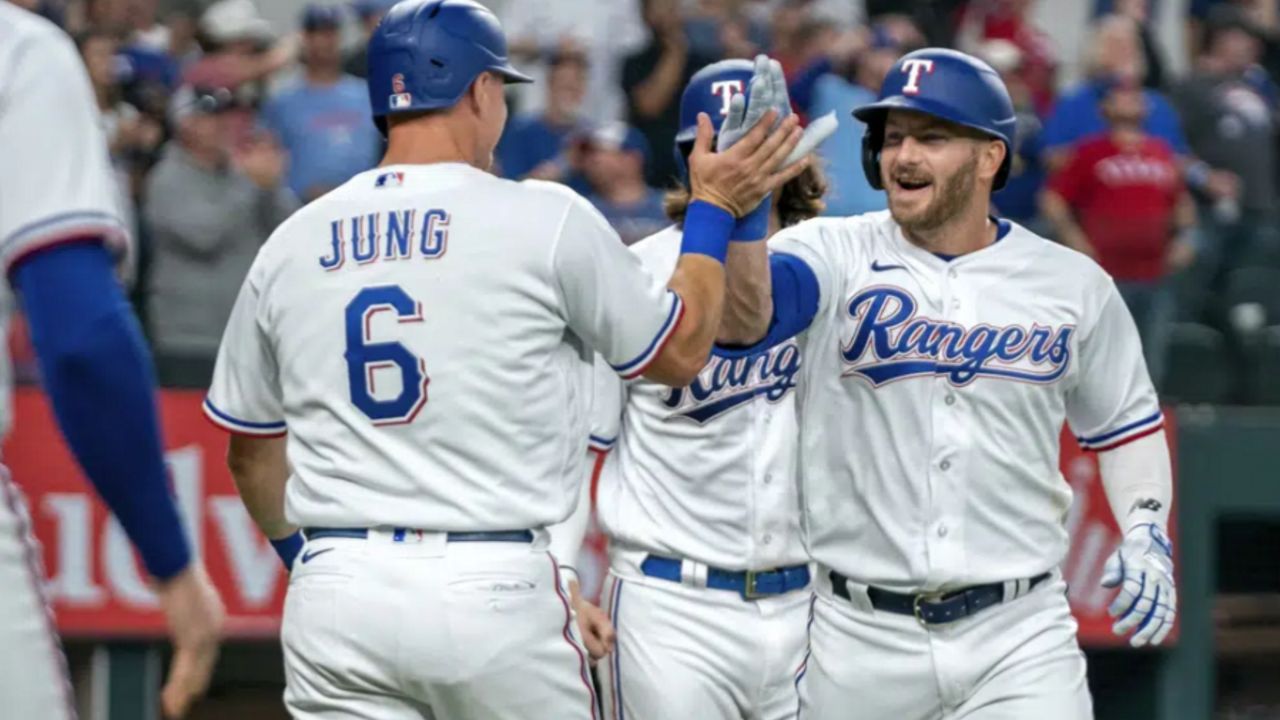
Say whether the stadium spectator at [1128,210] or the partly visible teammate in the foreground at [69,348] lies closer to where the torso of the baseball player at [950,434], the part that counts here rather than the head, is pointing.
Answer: the partly visible teammate in the foreground

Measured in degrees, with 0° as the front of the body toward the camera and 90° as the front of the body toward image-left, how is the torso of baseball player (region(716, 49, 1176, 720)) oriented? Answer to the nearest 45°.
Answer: approximately 0°

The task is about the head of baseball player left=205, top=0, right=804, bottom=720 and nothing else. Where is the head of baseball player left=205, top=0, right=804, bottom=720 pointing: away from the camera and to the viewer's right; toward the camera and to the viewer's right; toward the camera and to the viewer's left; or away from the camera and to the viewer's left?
away from the camera and to the viewer's right

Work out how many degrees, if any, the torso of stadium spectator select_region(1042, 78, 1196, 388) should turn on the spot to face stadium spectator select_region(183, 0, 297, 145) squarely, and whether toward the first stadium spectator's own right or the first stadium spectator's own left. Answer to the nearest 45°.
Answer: approximately 90° to the first stadium spectator's own right

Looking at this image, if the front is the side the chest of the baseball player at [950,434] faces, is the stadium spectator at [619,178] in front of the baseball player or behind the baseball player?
behind

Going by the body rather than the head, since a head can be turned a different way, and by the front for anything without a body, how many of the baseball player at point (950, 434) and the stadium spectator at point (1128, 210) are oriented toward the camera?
2

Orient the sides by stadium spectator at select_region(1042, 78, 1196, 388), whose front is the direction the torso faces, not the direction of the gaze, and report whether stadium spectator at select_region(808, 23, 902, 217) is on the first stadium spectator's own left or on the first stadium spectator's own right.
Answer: on the first stadium spectator's own right

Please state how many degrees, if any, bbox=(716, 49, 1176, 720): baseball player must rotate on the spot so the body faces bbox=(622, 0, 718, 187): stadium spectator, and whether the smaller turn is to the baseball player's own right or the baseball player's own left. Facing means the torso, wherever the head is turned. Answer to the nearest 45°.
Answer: approximately 180°

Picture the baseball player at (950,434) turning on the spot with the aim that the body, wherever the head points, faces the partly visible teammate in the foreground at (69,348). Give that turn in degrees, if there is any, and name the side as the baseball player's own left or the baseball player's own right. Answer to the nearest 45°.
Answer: approximately 45° to the baseball player's own right

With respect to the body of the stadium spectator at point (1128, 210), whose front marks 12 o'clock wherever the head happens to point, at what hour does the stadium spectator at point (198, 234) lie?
the stadium spectator at point (198, 234) is roughly at 2 o'clock from the stadium spectator at point (1128, 210).

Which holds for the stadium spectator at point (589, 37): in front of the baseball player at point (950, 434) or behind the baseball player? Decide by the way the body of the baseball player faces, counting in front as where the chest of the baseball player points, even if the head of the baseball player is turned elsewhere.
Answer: behind

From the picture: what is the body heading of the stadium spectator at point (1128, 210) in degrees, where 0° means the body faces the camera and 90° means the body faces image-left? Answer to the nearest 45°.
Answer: approximately 0°

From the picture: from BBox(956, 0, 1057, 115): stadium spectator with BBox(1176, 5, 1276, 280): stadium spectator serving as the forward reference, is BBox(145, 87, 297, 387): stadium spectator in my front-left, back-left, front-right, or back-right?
back-right

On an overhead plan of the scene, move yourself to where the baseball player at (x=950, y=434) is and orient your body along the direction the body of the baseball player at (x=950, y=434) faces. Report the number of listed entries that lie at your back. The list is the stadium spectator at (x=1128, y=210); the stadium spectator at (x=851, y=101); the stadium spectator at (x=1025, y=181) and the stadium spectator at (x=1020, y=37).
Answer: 4
